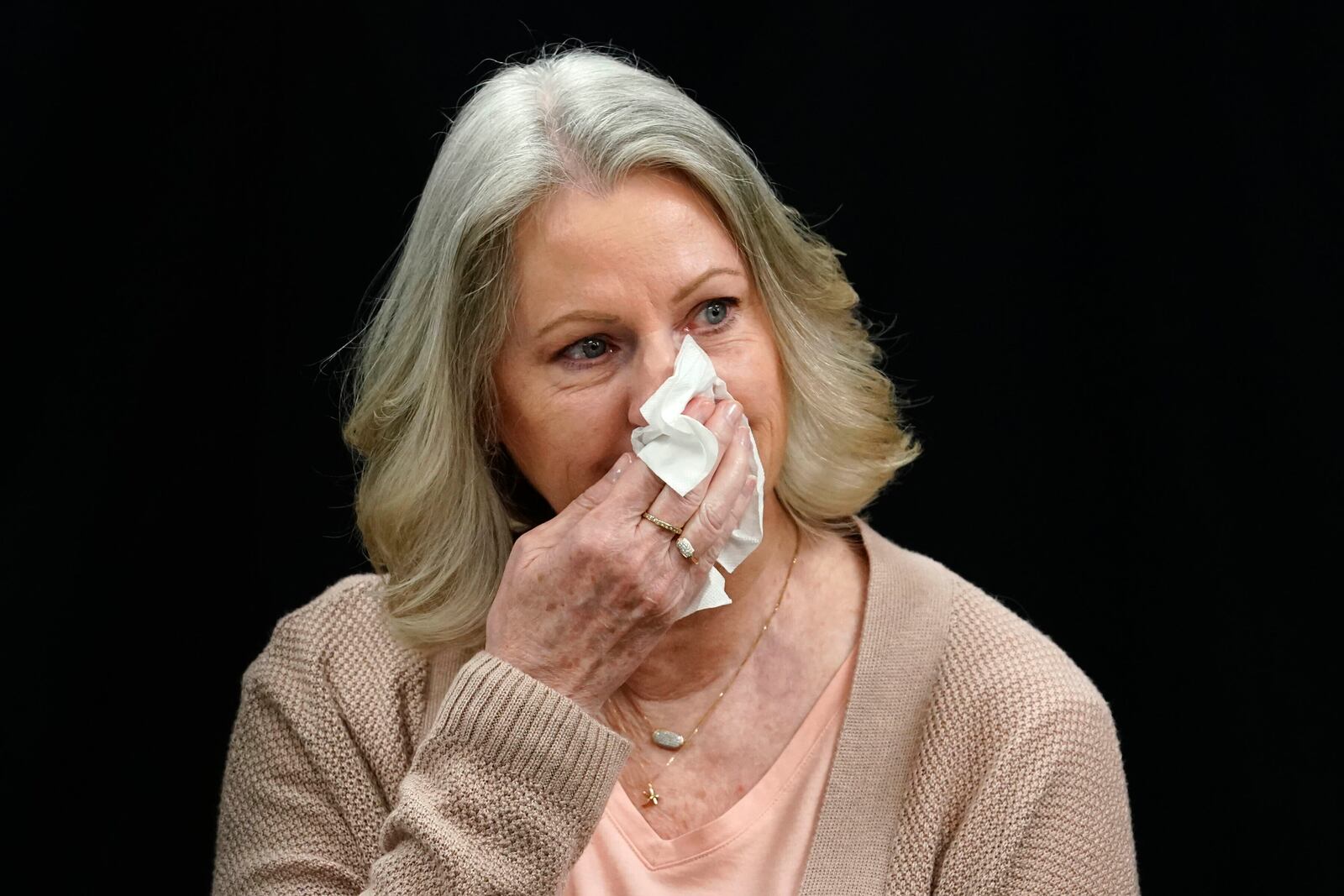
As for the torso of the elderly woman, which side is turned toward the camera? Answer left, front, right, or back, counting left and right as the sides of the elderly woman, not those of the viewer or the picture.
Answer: front
